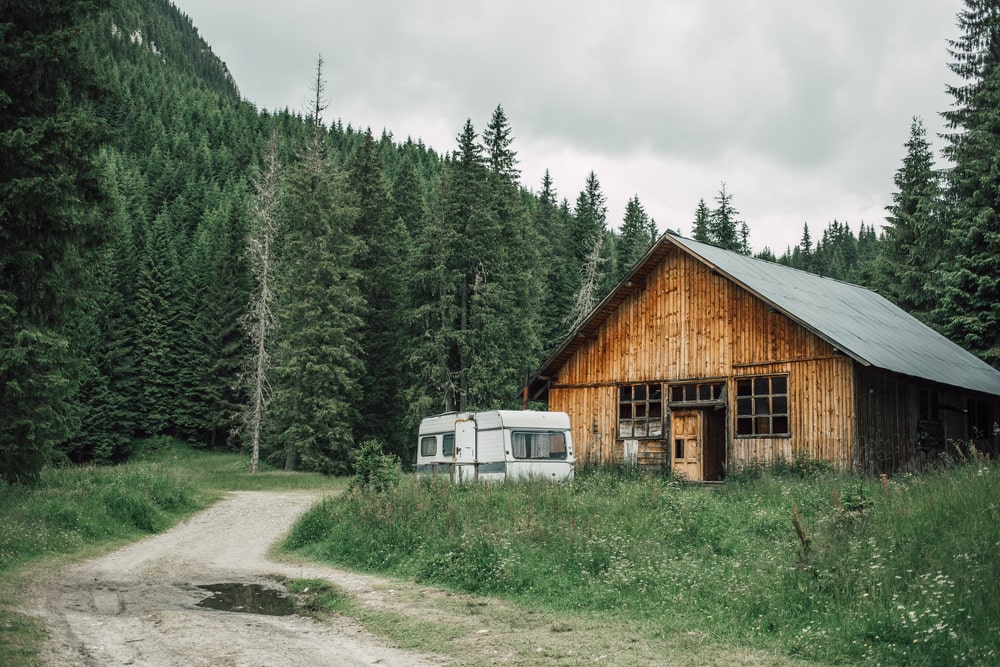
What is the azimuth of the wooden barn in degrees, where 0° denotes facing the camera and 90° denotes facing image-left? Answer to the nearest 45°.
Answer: approximately 45°

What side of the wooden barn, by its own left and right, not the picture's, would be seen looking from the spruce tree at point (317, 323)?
right

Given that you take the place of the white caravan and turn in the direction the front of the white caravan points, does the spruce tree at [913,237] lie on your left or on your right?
on your left

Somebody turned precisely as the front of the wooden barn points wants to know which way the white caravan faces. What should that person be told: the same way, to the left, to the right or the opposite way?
to the left

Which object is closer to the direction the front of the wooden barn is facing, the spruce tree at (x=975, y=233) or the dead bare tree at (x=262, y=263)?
the dead bare tree

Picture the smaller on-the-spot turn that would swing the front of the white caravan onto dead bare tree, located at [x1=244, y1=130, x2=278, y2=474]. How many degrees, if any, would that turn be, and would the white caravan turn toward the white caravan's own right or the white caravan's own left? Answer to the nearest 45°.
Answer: approximately 180°

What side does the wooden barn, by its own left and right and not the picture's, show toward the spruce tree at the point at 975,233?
back

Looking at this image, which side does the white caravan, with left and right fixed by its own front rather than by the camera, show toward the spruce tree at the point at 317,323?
back
